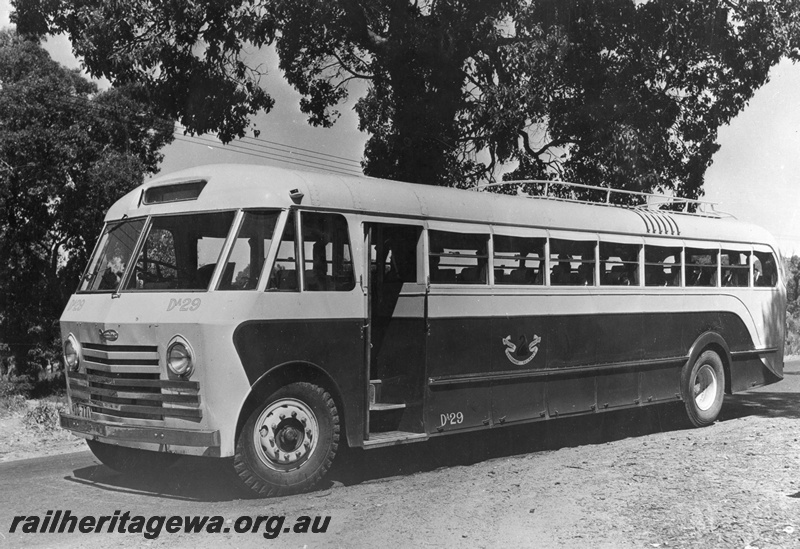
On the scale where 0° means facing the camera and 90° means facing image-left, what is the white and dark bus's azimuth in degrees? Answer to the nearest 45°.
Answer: approximately 45°

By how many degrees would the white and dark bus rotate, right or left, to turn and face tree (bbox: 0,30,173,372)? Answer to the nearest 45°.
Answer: approximately 90° to its right

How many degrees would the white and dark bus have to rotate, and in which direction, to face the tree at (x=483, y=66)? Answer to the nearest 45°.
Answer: approximately 135° to its right
